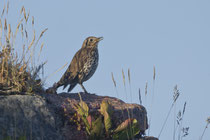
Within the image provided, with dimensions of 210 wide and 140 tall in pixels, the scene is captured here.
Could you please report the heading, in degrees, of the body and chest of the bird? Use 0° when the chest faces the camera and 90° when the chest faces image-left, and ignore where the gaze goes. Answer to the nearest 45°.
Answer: approximately 270°

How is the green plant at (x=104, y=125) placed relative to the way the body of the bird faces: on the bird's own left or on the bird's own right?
on the bird's own right
